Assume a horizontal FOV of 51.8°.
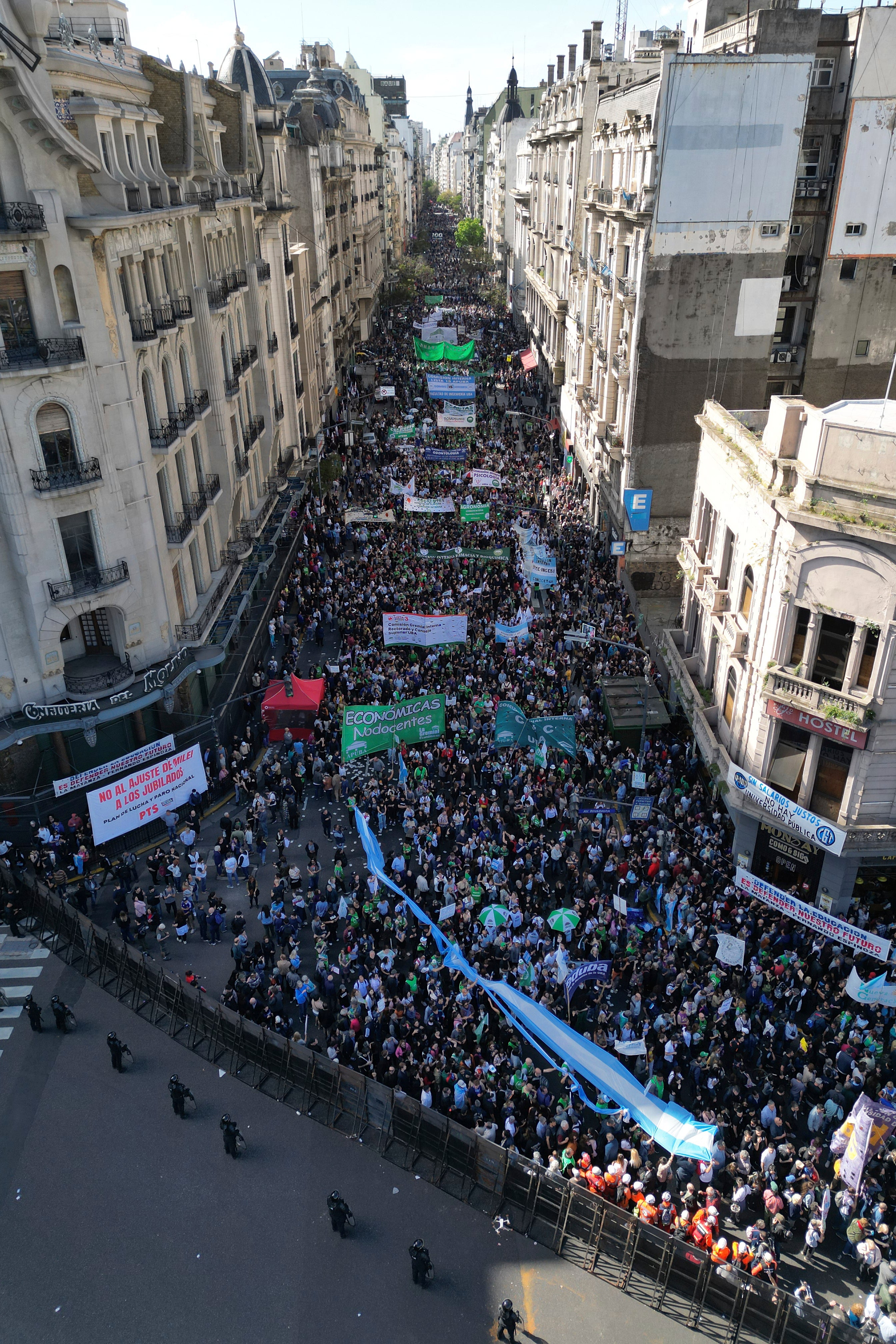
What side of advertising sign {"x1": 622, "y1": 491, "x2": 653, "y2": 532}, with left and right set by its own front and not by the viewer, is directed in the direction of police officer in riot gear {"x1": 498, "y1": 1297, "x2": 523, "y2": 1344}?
front

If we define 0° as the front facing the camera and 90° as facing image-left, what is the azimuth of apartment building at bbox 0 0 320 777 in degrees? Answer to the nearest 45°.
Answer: approximately 315°

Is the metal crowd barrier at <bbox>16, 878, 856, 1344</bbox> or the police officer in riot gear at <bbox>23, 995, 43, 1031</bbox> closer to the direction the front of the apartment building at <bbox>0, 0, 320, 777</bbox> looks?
the metal crowd barrier

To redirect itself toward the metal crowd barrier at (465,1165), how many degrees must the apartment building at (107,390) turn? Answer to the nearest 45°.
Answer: approximately 45° to its right

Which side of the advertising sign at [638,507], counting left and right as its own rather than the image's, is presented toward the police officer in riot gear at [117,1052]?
front

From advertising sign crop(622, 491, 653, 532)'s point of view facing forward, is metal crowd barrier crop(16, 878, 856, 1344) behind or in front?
in front

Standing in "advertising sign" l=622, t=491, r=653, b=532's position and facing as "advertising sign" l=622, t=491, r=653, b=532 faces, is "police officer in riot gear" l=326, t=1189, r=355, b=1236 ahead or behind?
ahead

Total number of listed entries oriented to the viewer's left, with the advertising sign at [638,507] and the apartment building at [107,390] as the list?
0

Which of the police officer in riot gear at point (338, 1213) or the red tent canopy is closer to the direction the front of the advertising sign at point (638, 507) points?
the police officer in riot gear

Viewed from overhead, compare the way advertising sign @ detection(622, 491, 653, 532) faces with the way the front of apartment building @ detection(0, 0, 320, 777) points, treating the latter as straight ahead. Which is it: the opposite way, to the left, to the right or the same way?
to the right

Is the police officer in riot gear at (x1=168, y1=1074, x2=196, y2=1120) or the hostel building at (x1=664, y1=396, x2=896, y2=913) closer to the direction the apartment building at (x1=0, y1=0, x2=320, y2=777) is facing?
the hostel building

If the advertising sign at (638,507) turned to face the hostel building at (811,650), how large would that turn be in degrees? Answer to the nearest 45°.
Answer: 0° — it already faces it

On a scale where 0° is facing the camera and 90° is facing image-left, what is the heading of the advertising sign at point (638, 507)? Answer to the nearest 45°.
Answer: approximately 0°
